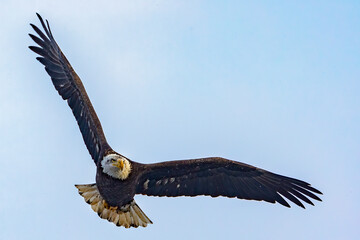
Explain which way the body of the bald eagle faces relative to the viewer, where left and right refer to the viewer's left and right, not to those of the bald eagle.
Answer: facing the viewer
